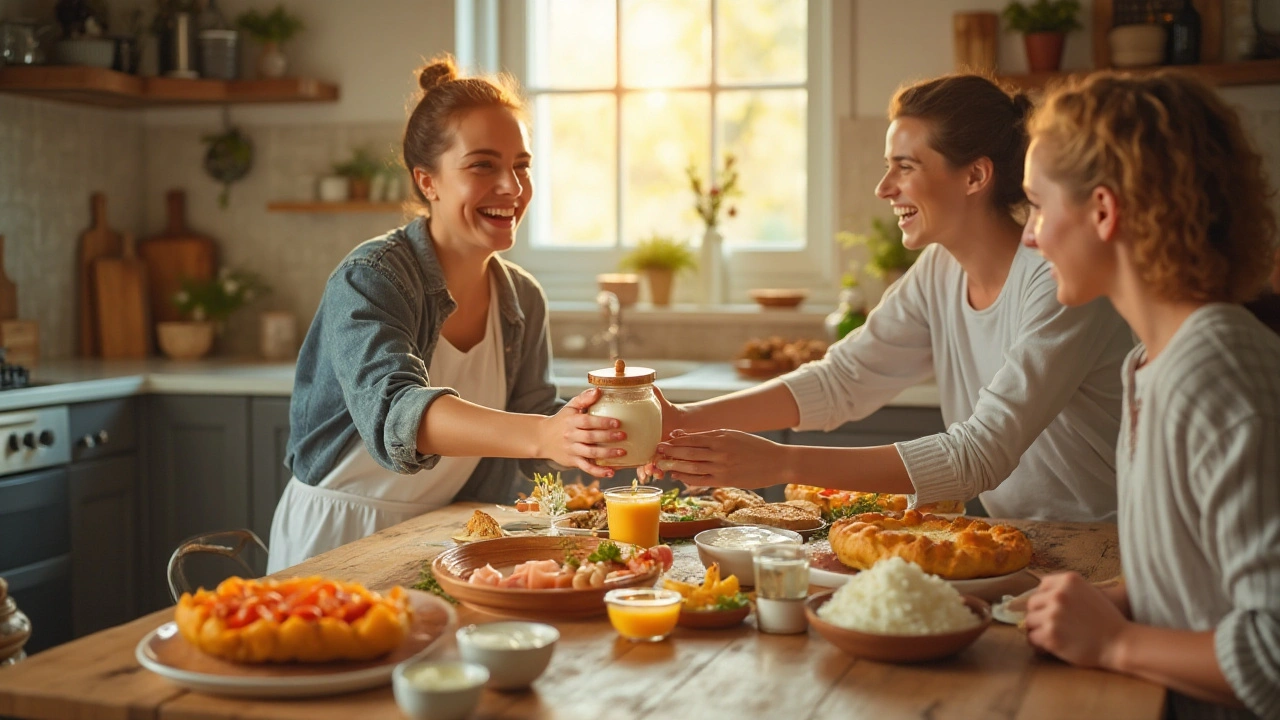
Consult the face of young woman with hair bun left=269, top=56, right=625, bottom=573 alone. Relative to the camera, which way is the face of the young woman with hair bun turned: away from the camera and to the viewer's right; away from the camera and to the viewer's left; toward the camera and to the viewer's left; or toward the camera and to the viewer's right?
toward the camera and to the viewer's right

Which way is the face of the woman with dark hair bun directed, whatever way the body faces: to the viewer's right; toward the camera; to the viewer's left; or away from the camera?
to the viewer's left

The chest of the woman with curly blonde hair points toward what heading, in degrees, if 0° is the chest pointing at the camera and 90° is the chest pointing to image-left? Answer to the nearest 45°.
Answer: approximately 90°

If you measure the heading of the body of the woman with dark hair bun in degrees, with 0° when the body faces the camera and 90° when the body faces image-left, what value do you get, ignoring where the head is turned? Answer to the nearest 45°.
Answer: approximately 45°

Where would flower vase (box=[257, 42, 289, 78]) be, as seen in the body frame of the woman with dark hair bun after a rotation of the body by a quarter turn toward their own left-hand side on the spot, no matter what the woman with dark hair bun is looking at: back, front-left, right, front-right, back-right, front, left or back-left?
back

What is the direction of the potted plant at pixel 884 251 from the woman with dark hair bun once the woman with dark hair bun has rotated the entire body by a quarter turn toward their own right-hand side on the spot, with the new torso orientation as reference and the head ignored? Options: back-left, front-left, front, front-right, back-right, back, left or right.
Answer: front-right

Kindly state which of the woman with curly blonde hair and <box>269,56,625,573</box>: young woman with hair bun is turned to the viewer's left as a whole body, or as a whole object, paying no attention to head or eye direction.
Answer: the woman with curly blonde hair
